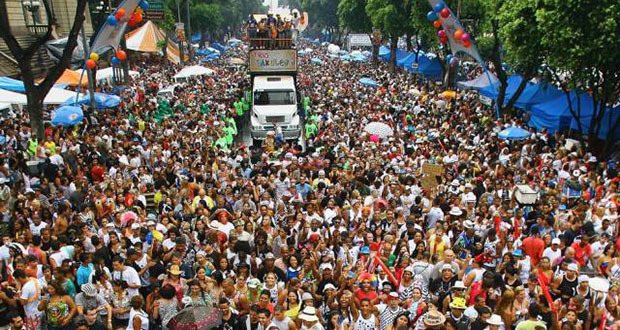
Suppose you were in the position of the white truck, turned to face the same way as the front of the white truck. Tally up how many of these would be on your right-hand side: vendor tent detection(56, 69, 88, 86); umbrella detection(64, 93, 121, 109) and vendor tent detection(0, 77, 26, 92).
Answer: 3

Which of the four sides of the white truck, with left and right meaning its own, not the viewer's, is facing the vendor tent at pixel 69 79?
right

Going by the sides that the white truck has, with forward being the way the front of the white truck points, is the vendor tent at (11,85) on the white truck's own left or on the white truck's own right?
on the white truck's own right

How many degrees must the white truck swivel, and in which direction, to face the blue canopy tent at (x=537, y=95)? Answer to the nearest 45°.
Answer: approximately 90° to its left

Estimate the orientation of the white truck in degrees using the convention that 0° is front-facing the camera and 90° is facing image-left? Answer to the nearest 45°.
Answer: approximately 0°

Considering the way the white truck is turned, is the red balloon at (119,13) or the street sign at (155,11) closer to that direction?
the red balloon

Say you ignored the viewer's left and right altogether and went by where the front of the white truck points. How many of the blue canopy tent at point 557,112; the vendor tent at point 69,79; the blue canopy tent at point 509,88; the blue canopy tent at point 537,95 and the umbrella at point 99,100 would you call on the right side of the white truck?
2

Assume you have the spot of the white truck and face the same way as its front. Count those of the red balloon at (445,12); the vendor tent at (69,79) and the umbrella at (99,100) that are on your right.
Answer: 2

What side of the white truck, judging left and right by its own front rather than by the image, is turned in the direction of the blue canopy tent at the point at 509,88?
left

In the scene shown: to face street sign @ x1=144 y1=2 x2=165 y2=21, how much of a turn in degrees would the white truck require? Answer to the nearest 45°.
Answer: approximately 135° to its right

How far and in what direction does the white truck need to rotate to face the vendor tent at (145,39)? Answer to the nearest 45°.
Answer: approximately 135° to its right
